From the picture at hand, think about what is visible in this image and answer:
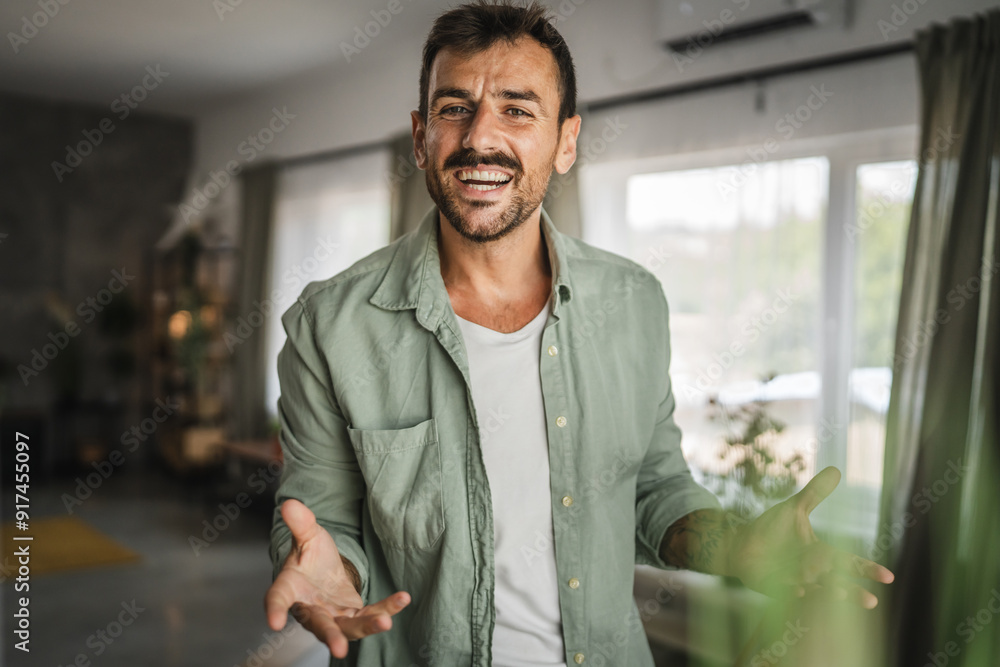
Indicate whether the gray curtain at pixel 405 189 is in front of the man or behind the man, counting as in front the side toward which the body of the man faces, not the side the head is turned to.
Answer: behind

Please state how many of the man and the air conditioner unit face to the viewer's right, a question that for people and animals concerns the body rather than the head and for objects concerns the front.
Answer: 0

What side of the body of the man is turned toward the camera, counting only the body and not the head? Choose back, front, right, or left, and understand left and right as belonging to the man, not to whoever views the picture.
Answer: front

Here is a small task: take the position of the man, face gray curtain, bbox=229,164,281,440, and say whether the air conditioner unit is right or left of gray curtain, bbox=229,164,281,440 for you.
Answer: right

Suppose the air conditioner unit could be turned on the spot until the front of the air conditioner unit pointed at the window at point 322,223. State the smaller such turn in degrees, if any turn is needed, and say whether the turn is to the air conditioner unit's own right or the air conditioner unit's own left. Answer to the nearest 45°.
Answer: approximately 90° to the air conditioner unit's own right

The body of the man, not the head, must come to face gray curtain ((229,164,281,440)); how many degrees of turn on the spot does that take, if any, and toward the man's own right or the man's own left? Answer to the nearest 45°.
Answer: approximately 135° to the man's own right

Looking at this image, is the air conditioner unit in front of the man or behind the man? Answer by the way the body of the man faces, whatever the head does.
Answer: behind

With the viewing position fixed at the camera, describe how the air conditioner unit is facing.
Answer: facing the viewer and to the left of the viewer
